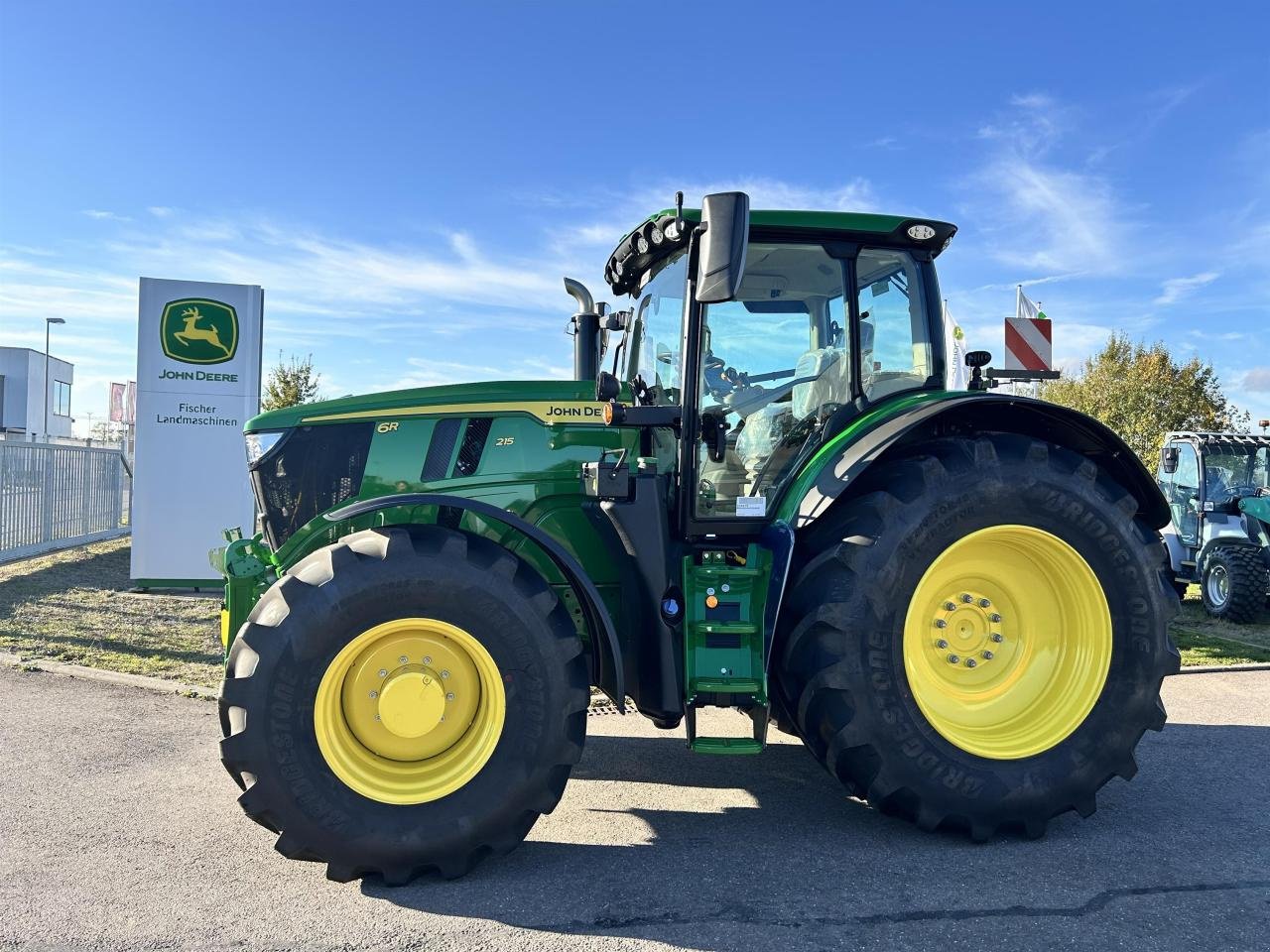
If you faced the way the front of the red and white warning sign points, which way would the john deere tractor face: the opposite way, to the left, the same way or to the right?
to the right

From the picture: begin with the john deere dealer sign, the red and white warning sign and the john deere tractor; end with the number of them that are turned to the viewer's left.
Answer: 1

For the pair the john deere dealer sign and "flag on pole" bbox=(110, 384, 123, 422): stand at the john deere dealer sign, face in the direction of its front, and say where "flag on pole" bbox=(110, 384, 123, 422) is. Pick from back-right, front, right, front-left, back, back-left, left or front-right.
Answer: back

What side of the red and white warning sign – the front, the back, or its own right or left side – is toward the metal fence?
right

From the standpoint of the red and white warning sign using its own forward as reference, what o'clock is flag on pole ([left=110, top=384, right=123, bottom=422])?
The flag on pole is roughly at 4 o'clock from the red and white warning sign.

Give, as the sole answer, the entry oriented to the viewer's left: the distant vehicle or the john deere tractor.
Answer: the john deere tractor

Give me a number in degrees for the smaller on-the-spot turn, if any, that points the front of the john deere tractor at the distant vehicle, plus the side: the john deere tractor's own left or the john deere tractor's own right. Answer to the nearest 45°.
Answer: approximately 135° to the john deere tractor's own right

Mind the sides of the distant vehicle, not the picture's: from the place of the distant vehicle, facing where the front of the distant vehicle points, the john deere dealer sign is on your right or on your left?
on your right

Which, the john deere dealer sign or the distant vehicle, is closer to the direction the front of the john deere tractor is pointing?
the john deere dealer sign

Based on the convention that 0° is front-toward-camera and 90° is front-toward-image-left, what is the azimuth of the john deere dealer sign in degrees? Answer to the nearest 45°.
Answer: approximately 0°

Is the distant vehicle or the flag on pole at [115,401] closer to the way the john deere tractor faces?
the flag on pole

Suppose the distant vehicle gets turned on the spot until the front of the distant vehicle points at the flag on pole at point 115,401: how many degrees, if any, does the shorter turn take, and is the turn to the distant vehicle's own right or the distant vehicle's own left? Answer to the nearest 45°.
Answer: approximately 135° to the distant vehicle's own right

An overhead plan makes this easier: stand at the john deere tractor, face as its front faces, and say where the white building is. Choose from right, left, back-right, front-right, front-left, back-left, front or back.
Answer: front-right

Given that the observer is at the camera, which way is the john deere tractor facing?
facing to the left of the viewer

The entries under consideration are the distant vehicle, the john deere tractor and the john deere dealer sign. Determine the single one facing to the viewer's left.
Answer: the john deere tractor

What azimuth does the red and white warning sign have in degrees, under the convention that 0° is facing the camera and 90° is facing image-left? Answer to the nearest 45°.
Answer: approximately 0°
